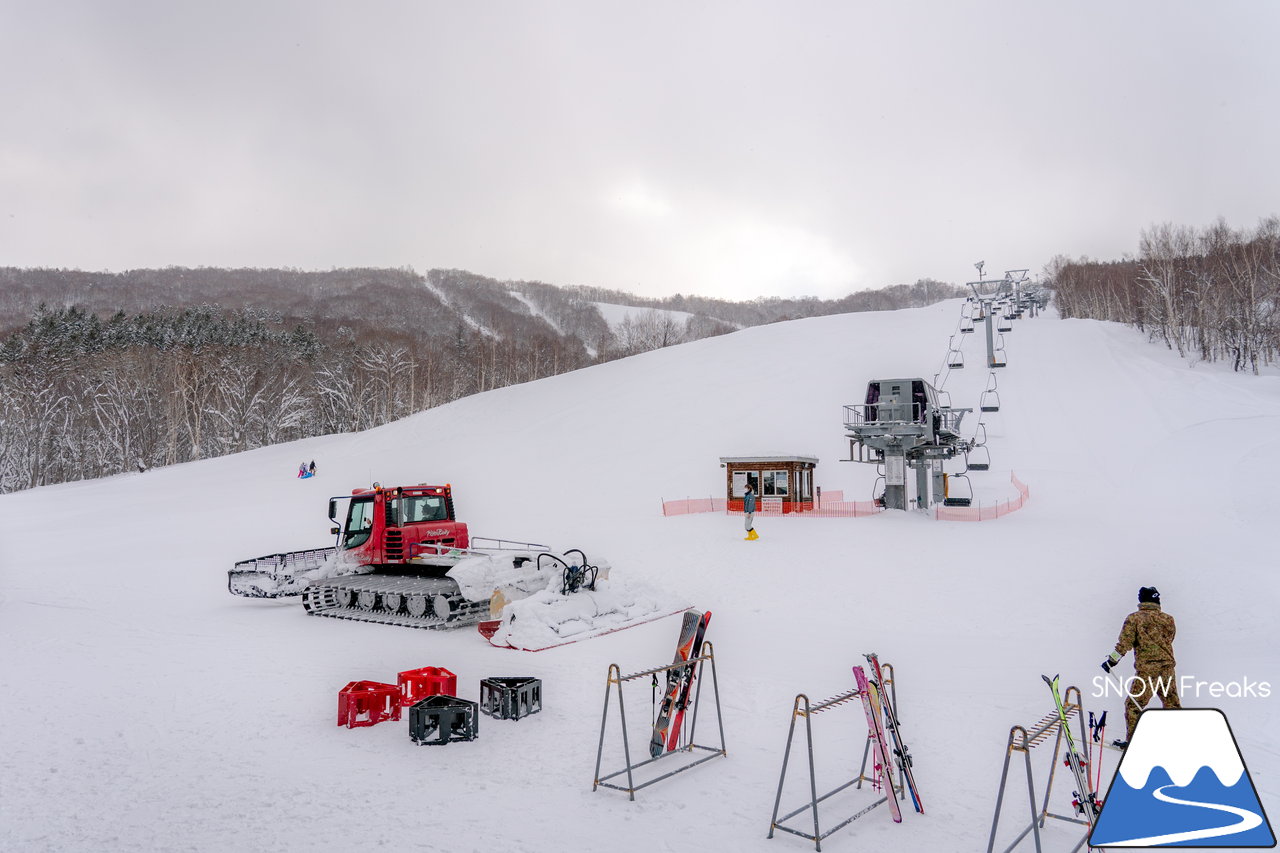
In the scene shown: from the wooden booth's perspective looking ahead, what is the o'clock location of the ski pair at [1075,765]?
The ski pair is roughly at 12 o'clock from the wooden booth.

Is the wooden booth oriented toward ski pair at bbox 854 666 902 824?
yes

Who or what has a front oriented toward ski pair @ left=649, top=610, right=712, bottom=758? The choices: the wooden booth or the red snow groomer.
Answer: the wooden booth

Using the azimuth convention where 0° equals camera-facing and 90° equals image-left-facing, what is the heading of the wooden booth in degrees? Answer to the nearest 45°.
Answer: approximately 0°

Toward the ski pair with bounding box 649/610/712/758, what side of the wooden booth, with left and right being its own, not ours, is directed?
front

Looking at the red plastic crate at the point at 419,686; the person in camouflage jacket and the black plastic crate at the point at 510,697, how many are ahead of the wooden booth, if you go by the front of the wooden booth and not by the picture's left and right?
3

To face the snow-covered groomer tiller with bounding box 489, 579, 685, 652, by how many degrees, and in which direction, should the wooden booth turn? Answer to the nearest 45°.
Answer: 0° — it already faces it

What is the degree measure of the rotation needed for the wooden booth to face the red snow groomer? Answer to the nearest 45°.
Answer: approximately 45° to its right

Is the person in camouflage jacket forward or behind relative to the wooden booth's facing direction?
forward

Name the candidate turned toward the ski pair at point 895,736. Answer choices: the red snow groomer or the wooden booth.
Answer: the wooden booth

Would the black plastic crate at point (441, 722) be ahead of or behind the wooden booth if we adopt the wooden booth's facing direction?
ahead
